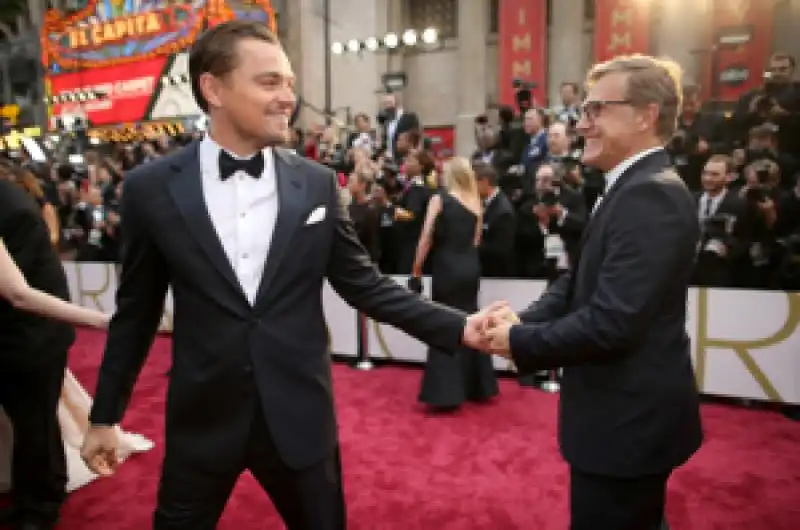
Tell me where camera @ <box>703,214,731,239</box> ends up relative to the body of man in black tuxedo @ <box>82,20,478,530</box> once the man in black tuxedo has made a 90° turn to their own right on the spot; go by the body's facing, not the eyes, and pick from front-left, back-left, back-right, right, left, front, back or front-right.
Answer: back-right

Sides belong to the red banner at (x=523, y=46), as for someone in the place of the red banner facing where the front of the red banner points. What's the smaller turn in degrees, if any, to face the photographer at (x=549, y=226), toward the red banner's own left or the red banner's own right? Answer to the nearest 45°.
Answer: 0° — it already faces them

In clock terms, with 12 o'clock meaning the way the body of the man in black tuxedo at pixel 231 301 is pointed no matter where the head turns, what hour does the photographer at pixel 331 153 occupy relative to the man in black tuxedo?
The photographer is roughly at 6 o'clock from the man in black tuxedo.

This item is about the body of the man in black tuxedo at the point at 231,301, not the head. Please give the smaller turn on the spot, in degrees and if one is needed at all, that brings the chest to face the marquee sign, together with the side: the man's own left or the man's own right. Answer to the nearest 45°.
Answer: approximately 180°

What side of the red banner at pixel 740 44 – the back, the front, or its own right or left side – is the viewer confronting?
front

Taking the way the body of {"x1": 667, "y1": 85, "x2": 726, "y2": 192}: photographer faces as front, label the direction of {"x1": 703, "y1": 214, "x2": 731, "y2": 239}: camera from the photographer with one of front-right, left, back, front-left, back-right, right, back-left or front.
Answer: front-left

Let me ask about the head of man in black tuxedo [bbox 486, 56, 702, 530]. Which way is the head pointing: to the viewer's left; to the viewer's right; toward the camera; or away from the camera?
to the viewer's left

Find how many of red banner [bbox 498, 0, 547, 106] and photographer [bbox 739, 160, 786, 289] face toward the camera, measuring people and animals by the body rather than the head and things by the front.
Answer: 2

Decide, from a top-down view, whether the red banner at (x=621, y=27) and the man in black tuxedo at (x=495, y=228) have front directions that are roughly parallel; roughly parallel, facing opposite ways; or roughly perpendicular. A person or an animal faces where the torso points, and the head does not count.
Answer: roughly perpendicular

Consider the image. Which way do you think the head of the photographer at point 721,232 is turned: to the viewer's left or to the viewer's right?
to the viewer's left

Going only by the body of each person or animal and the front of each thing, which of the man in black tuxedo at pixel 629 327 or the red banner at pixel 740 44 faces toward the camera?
the red banner

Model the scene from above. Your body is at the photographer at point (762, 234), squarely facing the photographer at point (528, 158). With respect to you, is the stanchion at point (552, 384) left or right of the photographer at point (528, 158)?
left

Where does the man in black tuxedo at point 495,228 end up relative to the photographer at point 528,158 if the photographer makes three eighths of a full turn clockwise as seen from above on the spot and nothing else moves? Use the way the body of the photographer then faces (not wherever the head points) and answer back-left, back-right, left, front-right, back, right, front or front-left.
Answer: back

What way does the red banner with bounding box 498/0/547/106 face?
toward the camera

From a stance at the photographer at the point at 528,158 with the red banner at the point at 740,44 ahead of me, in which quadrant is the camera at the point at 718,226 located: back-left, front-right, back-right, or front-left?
back-right

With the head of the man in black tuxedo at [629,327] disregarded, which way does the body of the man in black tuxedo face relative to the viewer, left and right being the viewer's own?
facing to the left of the viewer

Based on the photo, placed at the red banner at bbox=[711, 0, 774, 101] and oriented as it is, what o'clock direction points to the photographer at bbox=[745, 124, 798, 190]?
The photographer is roughly at 12 o'clock from the red banner.
